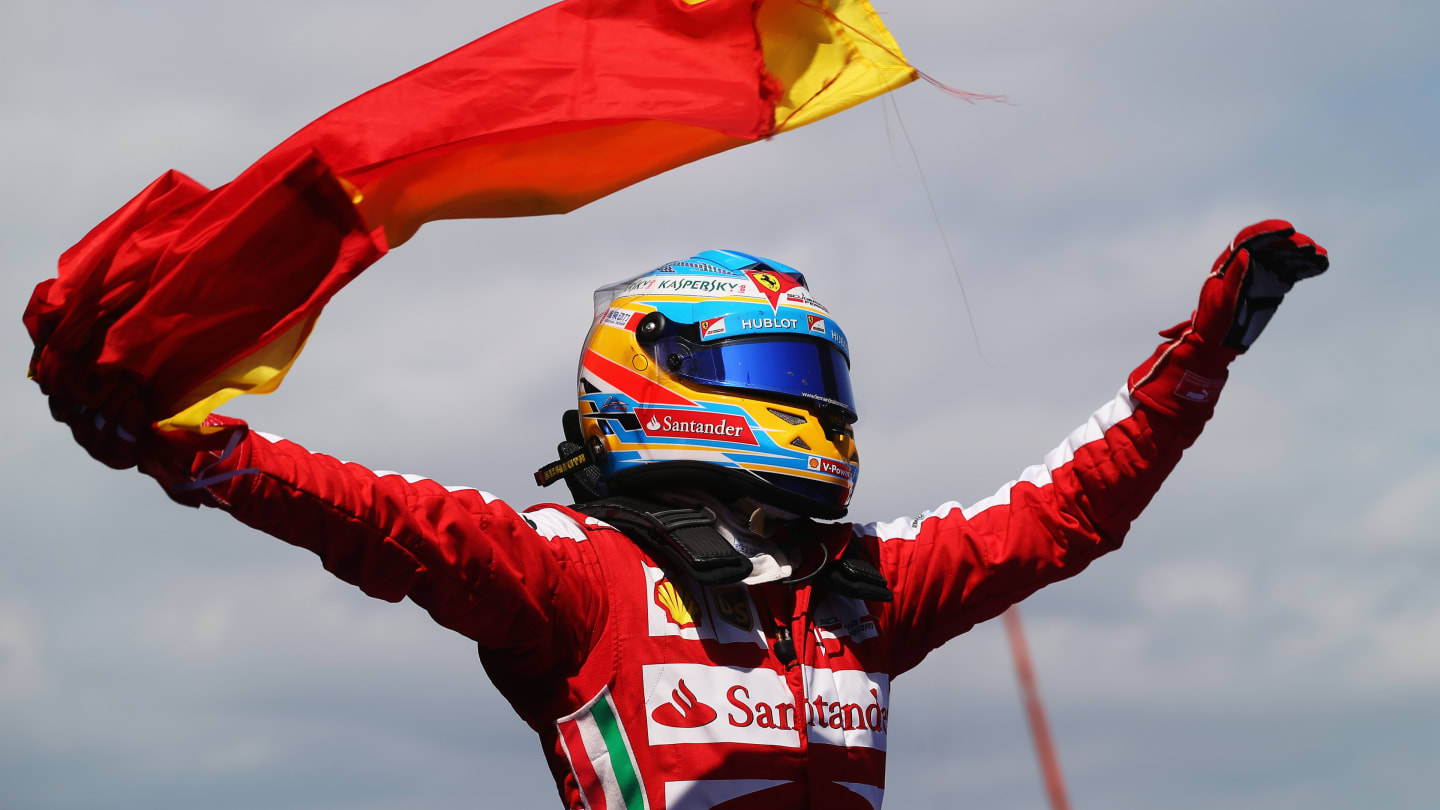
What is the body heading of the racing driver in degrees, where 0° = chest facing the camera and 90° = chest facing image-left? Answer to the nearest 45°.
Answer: approximately 315°
